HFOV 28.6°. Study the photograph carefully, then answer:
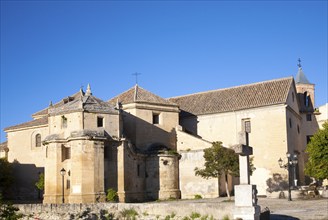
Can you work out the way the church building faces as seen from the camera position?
facing to the right of the viewer

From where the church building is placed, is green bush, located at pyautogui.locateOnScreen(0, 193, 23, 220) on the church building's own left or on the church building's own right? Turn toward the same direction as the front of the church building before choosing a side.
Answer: on the church building's own right

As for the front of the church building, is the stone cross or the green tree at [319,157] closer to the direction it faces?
the green tree

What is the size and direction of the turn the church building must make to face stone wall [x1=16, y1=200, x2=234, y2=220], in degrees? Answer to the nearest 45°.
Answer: approximately 90° to its right

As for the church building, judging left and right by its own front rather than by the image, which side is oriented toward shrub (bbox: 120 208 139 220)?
right

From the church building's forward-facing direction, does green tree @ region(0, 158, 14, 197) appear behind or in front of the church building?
behind
